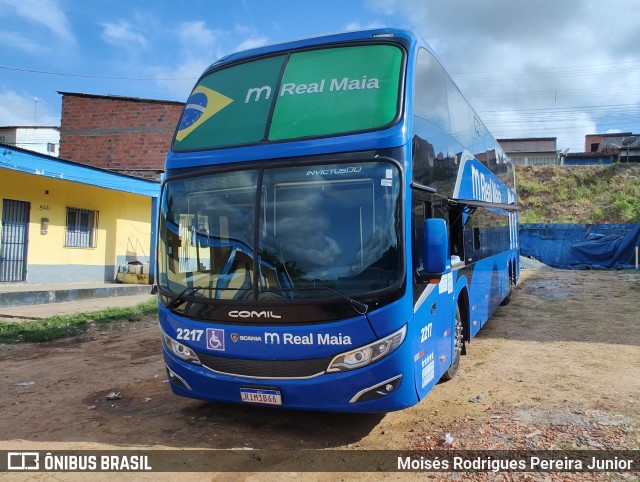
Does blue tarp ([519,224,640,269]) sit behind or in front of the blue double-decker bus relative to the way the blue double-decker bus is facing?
behind

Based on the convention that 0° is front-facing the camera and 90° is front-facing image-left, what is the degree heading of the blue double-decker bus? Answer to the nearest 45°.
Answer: approximately 45°

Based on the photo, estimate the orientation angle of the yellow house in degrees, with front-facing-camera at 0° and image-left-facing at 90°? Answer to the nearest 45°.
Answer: approximately 315°

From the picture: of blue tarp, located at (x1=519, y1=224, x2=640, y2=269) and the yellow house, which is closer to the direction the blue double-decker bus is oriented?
the yellow house

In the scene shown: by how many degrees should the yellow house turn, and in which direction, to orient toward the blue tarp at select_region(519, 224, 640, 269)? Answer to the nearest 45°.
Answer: approximately 45° to its left

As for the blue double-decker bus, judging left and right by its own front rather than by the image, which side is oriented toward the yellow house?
right
